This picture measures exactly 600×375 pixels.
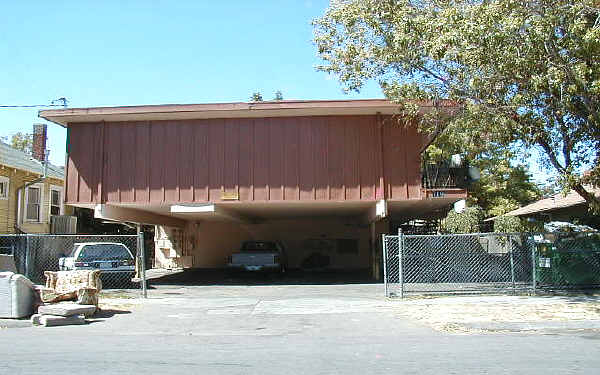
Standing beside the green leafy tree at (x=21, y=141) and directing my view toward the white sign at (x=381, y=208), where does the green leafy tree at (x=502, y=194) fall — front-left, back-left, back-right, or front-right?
front-left

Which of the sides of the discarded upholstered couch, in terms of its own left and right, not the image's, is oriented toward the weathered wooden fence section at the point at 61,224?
back

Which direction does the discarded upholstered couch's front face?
toward the camera

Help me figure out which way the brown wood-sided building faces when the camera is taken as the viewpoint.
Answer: facing the viewer

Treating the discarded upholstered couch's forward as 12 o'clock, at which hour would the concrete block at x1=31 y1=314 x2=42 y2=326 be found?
The concrete block is roughly at 1 o'clock from the discarded upholstered couch.

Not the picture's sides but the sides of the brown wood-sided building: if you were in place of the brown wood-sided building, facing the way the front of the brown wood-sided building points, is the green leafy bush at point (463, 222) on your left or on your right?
on your left

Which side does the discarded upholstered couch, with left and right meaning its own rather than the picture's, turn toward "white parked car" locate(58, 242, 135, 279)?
back

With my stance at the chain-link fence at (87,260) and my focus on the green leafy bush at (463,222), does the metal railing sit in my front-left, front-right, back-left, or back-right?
front-right

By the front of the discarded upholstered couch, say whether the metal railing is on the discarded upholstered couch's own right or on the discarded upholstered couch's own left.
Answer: on the discarded upholstered couch's own left

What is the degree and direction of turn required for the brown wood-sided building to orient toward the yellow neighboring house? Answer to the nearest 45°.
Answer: approximately 135° to its right

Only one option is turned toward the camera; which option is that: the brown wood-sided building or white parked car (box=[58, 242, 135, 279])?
the brown wood-sided building

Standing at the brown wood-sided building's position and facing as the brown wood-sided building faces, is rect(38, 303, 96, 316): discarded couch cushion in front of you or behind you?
in front
